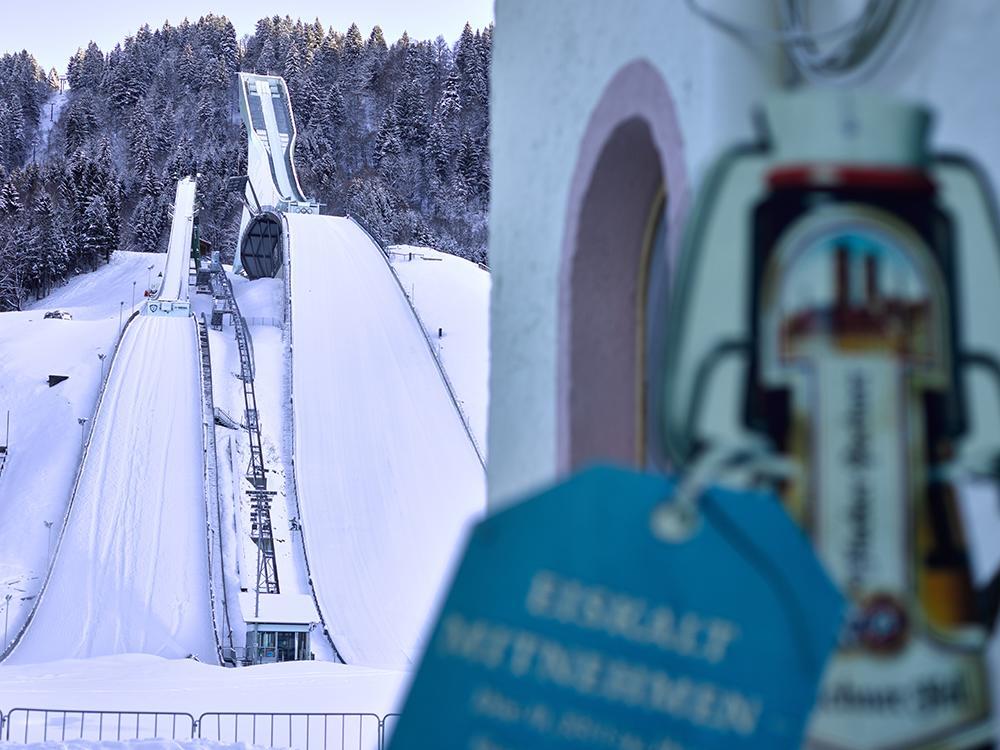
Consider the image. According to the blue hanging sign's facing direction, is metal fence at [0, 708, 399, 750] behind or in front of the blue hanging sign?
behind

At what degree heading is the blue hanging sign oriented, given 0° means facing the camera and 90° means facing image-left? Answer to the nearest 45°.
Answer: approximately 0°

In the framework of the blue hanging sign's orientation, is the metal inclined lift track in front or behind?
behind

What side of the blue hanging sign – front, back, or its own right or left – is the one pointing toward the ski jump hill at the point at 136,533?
back

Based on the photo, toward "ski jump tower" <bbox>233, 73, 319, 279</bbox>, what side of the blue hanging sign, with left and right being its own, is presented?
back

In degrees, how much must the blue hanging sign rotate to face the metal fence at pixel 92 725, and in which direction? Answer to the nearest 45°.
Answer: approximately 135° to its right

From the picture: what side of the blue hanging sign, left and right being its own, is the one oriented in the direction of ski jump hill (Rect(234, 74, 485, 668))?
back
